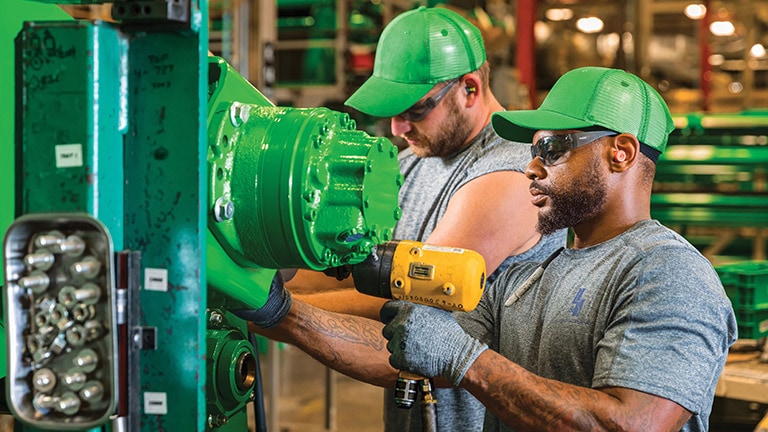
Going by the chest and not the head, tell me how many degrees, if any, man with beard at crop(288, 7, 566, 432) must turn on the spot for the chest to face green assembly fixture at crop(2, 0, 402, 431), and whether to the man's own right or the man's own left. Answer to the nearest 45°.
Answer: approximately 45° to the man's own left

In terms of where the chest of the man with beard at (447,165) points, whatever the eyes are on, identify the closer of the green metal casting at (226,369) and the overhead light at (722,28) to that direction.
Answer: the green metal casting

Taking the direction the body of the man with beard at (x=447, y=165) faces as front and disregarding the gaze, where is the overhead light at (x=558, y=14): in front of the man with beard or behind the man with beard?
behind

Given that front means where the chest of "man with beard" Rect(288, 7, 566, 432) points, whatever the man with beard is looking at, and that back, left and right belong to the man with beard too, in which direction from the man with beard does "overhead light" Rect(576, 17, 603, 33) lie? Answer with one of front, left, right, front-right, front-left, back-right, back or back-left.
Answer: back-right

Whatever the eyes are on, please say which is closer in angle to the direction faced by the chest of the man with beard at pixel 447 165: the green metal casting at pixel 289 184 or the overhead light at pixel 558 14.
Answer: the green metal casting

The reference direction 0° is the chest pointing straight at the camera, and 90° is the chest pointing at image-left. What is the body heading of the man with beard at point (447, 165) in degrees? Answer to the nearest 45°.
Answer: approximately 45°

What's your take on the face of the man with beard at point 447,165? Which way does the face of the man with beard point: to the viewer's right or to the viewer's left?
to the viewer's left

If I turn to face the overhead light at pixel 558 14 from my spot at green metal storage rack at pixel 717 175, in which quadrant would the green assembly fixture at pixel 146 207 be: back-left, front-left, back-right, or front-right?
back-left

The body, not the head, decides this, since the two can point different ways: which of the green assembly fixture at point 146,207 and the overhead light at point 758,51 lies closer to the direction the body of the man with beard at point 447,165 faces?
the green assembly fixture

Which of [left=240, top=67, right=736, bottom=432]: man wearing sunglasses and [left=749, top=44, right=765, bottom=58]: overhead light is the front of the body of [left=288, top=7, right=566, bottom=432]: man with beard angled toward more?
the man wearing sunglasses

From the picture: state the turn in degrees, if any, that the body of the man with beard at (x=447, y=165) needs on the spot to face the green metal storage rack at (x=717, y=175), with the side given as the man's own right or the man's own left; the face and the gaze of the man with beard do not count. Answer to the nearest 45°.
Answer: approximately 180°
